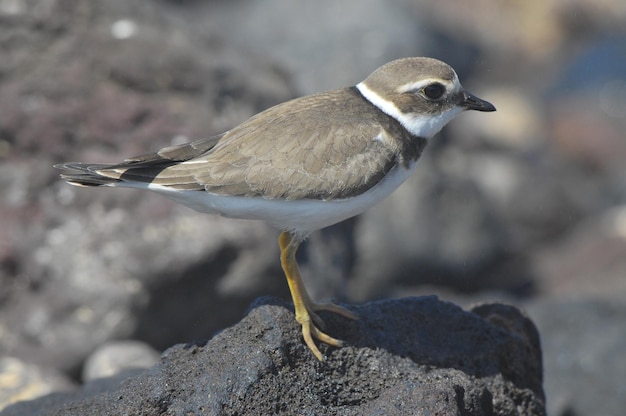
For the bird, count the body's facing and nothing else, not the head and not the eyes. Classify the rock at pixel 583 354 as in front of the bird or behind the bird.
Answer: in front

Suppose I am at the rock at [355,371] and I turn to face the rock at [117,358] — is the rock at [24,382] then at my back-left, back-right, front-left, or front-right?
front-left

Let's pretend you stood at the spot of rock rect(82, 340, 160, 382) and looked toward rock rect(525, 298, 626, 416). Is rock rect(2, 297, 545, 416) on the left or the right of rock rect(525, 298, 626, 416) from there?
right

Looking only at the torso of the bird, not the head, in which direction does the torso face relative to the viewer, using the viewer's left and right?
facing to the right of the viewer
